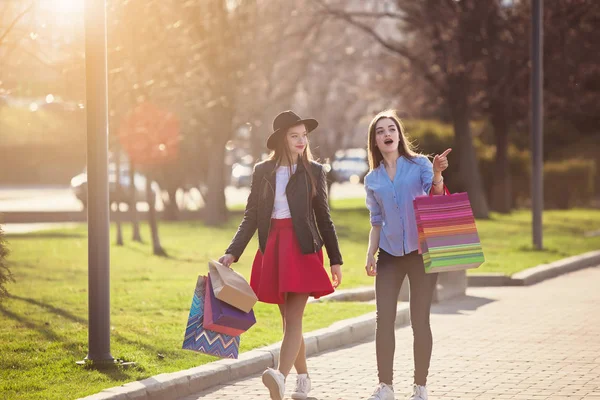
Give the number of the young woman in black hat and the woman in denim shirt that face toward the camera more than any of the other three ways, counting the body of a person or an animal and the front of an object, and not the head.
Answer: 2

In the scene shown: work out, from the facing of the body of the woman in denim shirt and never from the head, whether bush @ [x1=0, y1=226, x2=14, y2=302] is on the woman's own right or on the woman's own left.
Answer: on the woman's own right

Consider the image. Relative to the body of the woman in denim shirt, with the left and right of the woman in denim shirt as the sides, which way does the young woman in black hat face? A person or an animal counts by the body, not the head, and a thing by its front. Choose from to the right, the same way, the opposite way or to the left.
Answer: the same way

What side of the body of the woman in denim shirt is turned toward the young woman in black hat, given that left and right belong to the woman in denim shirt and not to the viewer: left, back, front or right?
right

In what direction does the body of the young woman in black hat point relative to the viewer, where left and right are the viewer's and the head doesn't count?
facing the viewer

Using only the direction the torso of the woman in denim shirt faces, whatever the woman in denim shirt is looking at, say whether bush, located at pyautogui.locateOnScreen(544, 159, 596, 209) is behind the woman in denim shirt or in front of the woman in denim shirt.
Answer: behind

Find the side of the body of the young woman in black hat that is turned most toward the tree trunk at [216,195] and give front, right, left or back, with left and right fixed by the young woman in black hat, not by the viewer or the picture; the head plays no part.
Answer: back

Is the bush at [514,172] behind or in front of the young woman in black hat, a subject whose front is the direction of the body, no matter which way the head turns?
behind

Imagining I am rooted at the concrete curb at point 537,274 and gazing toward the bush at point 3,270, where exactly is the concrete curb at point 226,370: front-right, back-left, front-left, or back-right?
front-left

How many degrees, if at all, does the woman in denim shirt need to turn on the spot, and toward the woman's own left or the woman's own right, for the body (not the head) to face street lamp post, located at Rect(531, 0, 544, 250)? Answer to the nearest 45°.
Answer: approximately 180°

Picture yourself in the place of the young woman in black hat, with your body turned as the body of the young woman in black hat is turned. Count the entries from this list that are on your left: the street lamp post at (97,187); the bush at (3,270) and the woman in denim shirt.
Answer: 1

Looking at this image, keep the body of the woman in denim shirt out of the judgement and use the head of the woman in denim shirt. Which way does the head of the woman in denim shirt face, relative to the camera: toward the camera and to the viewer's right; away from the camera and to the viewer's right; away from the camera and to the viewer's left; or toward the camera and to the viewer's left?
toward the camera and to the viewer's right

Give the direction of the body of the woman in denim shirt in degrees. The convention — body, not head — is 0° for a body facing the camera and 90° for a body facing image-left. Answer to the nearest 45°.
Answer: approximately 0°

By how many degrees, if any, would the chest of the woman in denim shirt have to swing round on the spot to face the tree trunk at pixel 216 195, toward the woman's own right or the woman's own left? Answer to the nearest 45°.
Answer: approximately 180°

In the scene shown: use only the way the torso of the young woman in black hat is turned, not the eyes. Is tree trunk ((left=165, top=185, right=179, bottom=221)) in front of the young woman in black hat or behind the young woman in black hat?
behind
